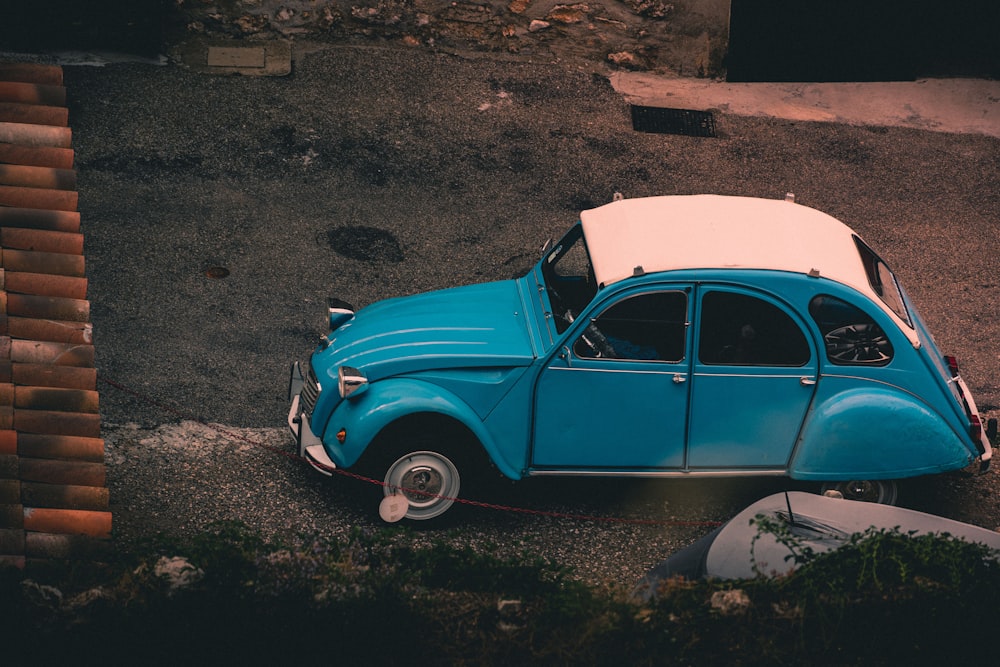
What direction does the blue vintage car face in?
to the viewer's left

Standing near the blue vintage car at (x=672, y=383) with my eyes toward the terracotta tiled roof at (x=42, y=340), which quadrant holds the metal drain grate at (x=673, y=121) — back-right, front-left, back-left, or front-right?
back-right

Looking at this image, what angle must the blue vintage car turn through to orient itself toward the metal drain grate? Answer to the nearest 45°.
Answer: approximately 90° to its right

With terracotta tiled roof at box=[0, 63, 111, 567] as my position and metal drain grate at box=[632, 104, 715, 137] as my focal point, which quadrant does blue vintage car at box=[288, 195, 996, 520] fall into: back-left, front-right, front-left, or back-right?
front-right

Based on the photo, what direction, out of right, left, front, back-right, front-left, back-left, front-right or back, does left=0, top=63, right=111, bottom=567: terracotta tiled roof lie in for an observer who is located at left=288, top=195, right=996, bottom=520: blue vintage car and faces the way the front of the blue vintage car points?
front-left

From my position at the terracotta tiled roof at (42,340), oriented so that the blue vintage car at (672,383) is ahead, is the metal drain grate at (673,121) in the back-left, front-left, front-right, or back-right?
front-left

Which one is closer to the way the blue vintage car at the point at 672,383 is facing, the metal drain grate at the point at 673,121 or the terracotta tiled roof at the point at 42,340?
the terracotta tiled roof
